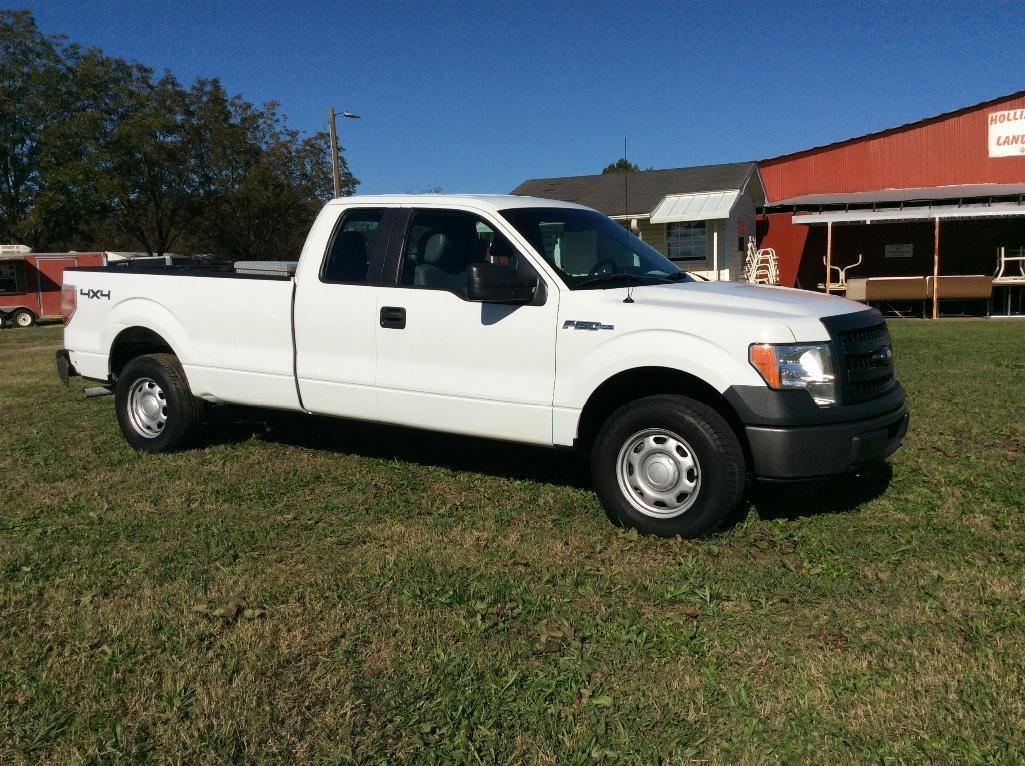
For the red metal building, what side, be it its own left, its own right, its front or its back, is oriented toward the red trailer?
right

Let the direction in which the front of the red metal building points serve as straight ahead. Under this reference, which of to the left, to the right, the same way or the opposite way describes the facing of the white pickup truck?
to the left

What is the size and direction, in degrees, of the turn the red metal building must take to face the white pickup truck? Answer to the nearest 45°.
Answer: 0° — it already faces it

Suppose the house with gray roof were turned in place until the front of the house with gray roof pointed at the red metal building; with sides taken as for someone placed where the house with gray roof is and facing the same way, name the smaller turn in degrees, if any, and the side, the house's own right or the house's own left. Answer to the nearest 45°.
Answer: approximately 90° to the house's own left

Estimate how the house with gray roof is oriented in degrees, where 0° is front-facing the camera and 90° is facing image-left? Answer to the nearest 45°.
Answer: approximately 0°

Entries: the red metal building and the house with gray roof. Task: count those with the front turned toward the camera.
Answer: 2

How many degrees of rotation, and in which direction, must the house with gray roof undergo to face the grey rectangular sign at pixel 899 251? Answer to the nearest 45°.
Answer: approximately 90° to its left

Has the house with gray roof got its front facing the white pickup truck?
yes

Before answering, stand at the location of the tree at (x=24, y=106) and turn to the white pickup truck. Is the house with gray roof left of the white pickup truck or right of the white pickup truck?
left

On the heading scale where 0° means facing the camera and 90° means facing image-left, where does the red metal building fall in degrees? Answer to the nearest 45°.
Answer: approximately 0°
